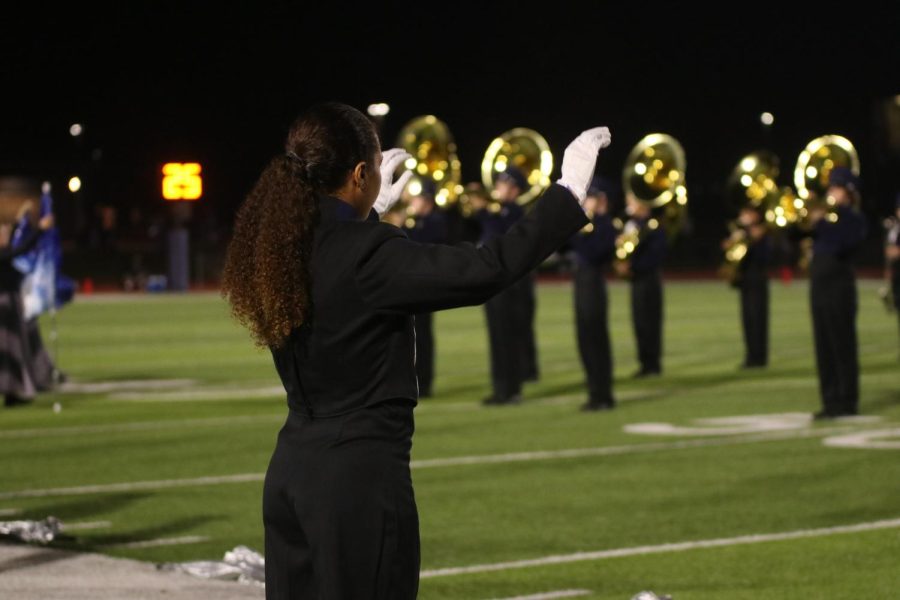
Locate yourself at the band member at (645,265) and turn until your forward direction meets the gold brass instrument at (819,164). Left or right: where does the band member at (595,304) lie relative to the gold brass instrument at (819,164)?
right

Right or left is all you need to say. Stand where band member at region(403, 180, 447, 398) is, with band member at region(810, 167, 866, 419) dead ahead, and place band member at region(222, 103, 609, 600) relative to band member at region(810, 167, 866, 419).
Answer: right

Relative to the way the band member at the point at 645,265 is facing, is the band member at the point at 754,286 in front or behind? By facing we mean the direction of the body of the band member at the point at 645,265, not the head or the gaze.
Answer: behind

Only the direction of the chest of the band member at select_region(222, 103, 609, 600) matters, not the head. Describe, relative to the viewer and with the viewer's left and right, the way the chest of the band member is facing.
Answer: facing away from the viewer and to the right of the viewer

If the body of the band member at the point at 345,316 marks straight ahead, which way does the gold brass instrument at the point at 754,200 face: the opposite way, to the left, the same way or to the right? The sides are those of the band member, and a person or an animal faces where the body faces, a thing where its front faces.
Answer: the opposite way

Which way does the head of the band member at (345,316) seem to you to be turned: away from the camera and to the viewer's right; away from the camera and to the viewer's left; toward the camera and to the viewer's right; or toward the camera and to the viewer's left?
away from the camera and to the viewer's right

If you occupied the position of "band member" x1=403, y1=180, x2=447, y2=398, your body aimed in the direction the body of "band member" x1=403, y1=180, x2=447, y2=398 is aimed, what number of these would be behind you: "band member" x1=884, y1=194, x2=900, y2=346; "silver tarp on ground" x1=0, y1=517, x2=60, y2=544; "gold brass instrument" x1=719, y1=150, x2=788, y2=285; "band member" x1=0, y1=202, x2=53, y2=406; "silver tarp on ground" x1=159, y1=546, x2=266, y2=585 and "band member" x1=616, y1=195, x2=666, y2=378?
3
